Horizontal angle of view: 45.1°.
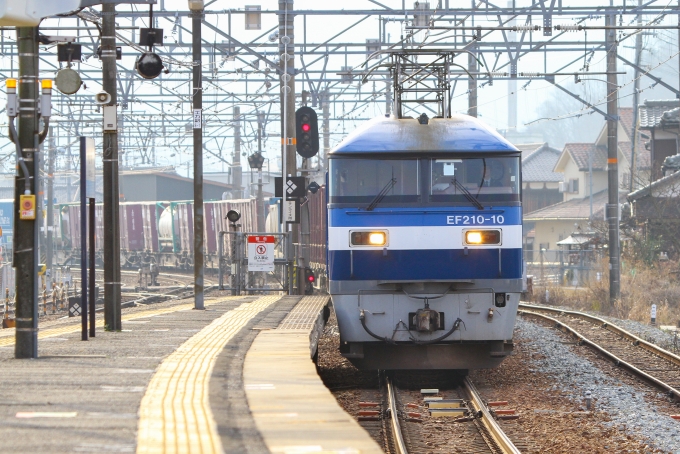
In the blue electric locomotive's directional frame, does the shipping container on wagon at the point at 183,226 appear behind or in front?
behind

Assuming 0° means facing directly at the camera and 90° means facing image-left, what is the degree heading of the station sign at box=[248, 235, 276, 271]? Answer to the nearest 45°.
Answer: approximately 0°

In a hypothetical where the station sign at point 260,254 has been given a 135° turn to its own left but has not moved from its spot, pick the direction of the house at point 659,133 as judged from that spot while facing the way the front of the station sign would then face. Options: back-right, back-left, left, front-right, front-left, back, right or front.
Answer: front

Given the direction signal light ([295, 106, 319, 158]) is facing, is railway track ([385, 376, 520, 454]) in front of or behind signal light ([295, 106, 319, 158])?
in front

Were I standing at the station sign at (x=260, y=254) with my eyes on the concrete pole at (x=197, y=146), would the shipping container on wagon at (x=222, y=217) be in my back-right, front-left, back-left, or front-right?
back-right

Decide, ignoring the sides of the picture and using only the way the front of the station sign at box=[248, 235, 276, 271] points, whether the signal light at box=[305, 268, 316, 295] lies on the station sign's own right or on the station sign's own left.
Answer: on the station sign's own left

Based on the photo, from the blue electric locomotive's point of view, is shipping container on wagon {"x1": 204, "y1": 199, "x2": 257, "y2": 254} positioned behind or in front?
behind

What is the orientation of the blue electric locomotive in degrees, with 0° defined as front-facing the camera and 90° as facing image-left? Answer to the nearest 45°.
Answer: approximately 0°

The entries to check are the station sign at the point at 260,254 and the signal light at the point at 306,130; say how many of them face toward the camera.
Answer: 2
